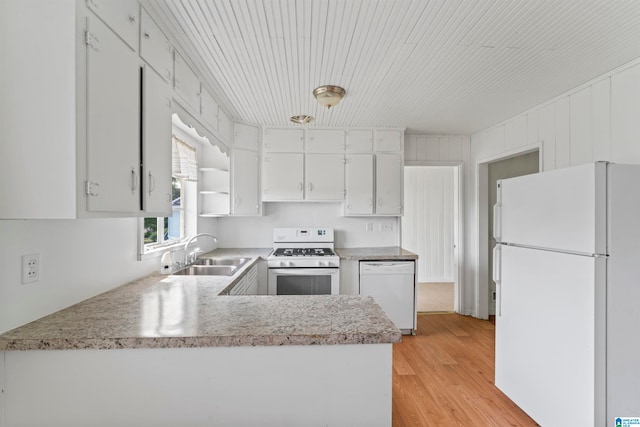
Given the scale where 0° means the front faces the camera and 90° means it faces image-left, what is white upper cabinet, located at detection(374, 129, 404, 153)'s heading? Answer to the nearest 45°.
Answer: approximately 0°

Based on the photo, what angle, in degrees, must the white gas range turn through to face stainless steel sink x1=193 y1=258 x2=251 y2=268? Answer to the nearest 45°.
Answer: approximately 90° to its right

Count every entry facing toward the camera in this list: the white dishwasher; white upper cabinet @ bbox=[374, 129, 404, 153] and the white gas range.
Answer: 3

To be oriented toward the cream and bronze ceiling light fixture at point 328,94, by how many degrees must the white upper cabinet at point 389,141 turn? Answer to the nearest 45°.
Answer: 0° — it already faces it

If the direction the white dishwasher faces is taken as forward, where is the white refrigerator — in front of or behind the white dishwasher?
in front

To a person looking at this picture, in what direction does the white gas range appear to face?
facing the viewer

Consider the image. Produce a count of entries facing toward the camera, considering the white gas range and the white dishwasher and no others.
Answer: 2

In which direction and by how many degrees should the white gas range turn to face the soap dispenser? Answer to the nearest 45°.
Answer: approximately 45° to its right

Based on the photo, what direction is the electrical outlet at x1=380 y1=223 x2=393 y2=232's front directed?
toward the camera
